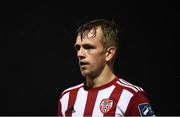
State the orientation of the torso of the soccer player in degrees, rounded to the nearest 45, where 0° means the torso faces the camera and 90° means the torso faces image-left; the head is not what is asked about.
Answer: approximately 45°
